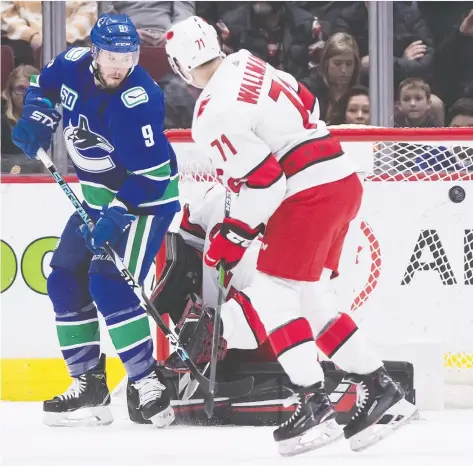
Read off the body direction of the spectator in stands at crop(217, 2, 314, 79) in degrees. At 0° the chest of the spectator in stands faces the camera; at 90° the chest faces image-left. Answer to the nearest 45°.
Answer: approximately 0°

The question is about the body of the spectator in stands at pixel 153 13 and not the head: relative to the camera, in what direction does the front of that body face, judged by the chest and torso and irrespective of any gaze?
toward the camera

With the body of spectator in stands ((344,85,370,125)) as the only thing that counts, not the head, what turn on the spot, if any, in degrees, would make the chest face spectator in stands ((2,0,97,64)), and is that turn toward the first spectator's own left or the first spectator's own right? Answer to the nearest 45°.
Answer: approximately 90° to the first spectator's own right

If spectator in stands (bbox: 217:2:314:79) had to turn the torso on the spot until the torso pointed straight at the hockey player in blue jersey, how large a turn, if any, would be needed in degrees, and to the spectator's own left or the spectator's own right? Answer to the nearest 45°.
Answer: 0° — they already face them

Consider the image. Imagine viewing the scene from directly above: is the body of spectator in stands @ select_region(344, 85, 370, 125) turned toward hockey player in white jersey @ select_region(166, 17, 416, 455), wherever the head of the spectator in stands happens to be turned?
yes

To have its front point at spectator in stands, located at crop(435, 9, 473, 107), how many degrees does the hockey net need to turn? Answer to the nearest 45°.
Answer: approximately 180°

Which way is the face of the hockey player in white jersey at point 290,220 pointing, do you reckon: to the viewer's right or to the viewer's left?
to the viewer's left

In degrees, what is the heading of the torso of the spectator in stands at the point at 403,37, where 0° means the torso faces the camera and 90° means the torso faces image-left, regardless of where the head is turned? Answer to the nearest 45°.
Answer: approximately 0°

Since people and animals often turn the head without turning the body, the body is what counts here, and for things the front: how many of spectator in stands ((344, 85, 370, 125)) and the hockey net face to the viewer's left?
0

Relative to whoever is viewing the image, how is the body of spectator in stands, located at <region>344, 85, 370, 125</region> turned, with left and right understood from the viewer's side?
facing the viewer

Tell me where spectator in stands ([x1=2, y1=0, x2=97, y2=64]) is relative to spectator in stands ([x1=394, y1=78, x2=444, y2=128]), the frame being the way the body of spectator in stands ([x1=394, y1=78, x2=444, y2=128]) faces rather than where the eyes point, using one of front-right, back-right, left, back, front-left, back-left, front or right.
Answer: right

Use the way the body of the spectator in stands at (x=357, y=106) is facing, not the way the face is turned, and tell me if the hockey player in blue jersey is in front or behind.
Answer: in front

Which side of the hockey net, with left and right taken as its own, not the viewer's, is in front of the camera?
front
